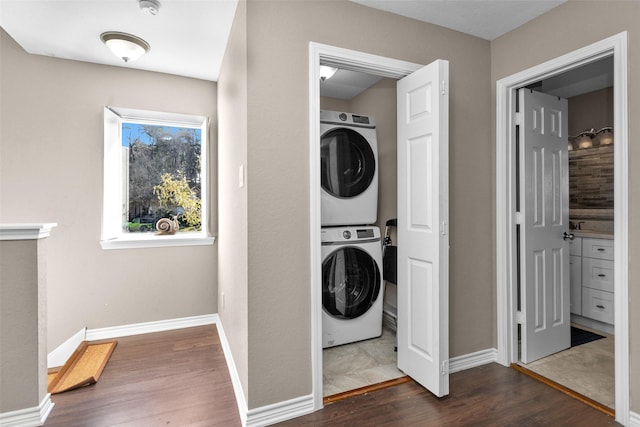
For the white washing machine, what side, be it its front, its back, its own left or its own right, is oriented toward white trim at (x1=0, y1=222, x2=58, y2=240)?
right

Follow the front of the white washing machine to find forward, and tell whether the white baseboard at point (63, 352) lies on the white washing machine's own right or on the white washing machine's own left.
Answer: on the white washing machine's own right

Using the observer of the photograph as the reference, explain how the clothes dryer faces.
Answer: facing the viewer and to the right of the viewer

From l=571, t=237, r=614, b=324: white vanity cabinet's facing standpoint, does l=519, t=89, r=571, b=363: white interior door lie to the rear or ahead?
ahead

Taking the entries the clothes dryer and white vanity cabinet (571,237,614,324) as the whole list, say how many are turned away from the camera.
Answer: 0

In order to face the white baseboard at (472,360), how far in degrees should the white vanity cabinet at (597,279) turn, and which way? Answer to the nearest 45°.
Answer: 0° — it already faces it

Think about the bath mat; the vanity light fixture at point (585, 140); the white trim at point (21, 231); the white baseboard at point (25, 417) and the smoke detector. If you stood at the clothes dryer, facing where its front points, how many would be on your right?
3

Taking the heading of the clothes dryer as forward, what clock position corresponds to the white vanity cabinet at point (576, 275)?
The white vanity cabinet is roughly at 10 o'clock from the clothes dryer.

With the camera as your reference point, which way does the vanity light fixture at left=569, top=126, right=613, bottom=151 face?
facing the viewer and to the left of the viewer

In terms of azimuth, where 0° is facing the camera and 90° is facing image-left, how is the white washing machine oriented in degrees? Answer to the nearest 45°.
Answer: approximately 315°
